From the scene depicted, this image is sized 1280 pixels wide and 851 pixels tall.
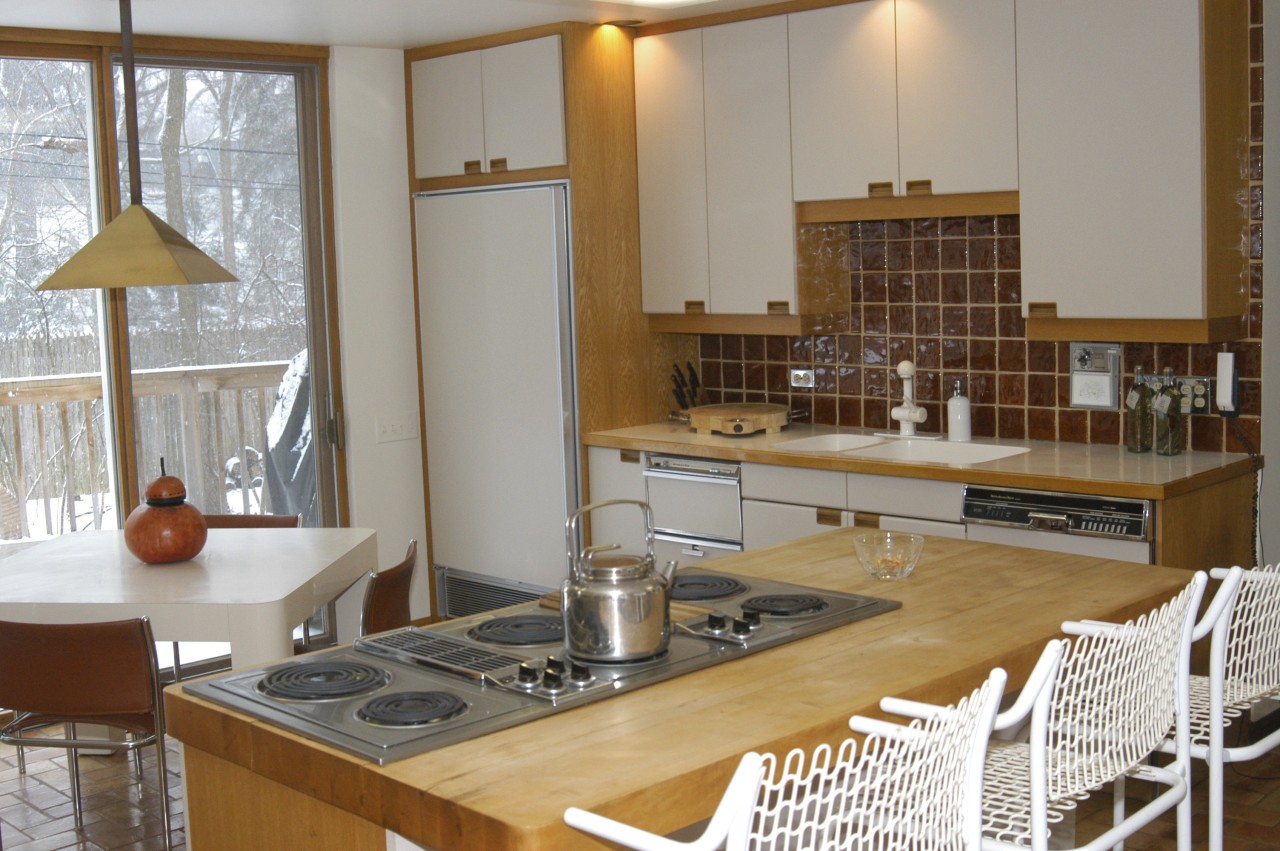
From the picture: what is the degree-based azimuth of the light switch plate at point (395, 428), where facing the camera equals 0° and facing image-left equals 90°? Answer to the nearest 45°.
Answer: approximately 0°

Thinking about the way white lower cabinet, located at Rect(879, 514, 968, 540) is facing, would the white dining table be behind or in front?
in front

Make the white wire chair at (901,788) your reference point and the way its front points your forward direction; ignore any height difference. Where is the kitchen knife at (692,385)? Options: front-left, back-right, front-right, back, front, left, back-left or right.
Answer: front-right

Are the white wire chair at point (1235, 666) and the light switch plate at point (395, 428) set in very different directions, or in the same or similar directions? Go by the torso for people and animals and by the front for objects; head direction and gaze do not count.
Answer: very different directions

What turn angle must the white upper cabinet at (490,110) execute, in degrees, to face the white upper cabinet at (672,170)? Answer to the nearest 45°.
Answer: approximately 135° to its left

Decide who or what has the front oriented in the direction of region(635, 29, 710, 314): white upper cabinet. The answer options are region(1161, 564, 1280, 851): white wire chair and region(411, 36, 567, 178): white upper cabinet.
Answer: the white wire chair

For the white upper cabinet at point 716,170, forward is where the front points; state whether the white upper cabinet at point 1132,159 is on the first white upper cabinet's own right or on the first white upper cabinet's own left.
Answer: on the first white upper cabinet's own left

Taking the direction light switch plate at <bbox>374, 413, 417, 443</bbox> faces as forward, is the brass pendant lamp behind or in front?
in front

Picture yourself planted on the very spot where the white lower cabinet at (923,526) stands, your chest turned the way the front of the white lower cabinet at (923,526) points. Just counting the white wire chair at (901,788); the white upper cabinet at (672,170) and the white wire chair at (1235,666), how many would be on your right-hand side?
1

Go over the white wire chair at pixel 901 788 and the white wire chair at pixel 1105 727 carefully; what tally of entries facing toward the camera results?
0

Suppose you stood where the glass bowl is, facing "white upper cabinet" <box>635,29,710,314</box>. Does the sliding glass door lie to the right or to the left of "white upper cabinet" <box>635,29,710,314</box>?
left
